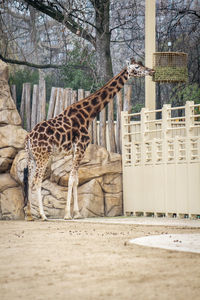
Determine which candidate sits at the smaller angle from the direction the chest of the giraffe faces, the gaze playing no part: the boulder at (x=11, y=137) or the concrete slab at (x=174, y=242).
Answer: the concrete slab

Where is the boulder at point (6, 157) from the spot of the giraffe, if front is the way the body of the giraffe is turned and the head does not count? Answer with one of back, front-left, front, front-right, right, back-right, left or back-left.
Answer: back-left

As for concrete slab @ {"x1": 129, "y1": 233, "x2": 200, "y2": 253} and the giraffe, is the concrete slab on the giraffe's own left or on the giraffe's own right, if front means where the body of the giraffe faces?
on the giraffe's own right

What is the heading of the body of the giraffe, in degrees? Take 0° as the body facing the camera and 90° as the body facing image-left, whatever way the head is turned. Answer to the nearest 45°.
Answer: approximately 270°

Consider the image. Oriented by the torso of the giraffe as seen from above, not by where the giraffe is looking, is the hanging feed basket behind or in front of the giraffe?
in front

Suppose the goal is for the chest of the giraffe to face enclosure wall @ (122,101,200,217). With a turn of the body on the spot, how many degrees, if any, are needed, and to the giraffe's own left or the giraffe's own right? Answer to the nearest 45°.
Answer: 0° — it already faces it

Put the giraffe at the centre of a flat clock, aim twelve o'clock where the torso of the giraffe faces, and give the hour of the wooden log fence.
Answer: The wooden log fence is roughly at 9 o'clock from the giraffe.

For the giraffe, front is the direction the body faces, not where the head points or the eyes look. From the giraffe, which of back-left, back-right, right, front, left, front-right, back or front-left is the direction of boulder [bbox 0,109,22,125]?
back-left

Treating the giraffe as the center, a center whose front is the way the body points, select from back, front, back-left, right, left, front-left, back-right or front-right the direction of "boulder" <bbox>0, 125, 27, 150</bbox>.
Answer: back-left
